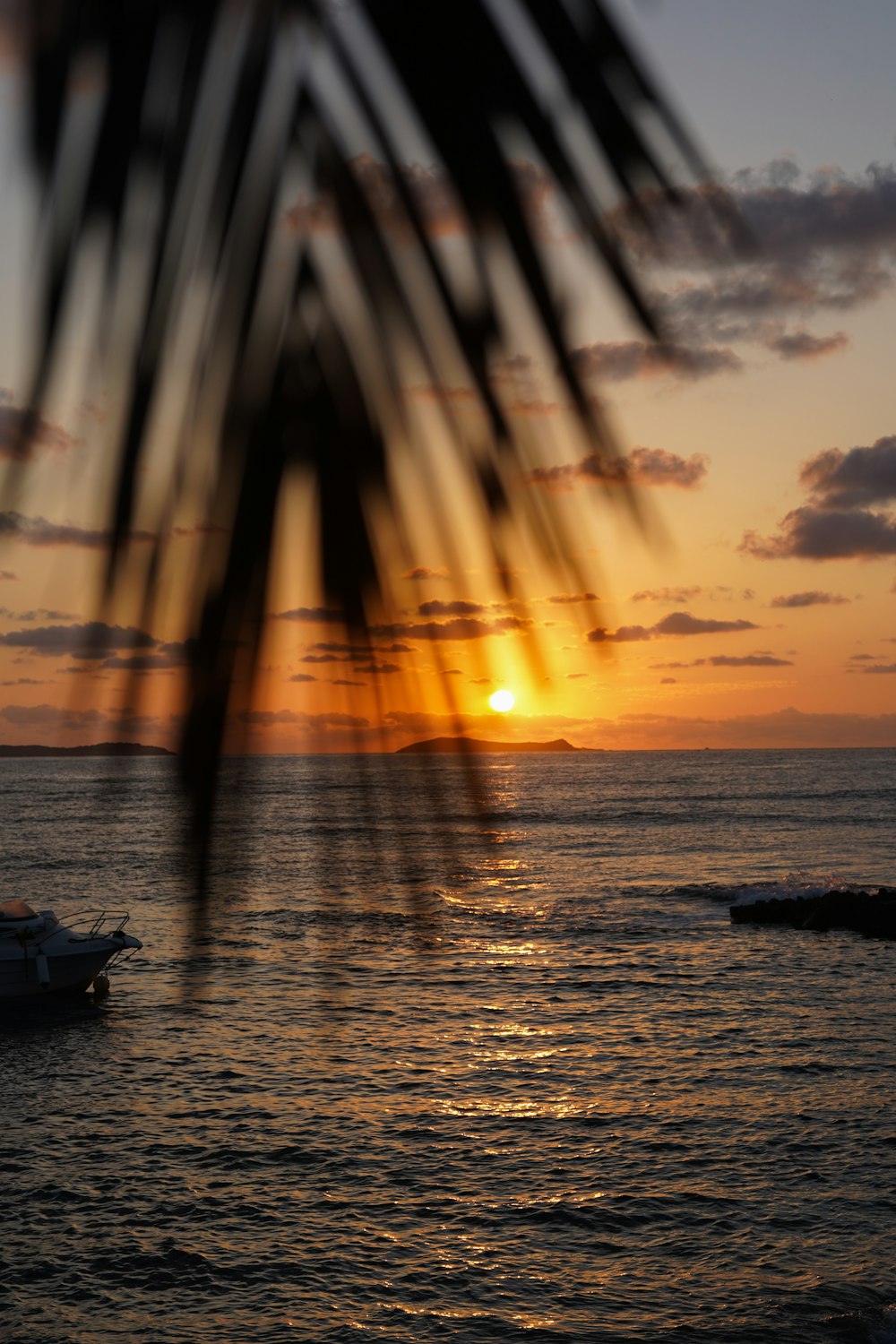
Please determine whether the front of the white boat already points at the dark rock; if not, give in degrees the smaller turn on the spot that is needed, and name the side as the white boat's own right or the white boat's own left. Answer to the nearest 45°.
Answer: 0° — it already faces it

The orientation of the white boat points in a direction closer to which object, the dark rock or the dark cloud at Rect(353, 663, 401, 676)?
the dark rock

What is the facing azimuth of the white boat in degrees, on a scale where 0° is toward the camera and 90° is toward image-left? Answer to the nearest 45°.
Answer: approximately 270°
